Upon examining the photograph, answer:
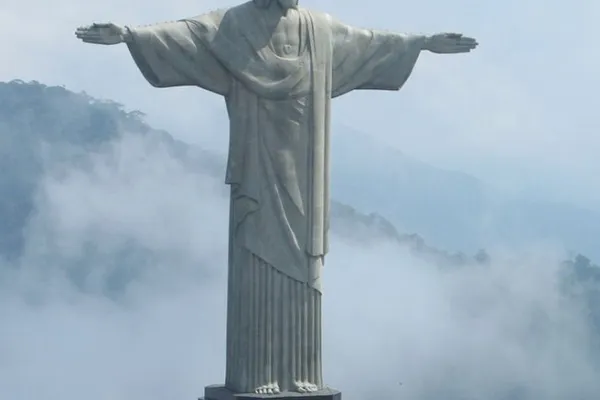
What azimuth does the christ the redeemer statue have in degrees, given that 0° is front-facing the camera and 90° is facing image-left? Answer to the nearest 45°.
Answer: approximately 0°
